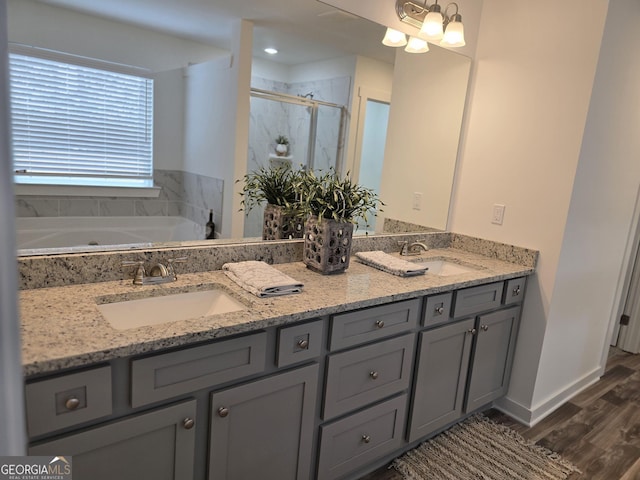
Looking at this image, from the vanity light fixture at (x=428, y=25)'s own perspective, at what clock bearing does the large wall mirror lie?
The large wall mirror is roughly at 3 o'clock from the vanity light fixture.

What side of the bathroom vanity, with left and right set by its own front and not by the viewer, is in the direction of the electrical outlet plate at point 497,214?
left

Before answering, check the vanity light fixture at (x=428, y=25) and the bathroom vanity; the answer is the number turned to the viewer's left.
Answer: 0

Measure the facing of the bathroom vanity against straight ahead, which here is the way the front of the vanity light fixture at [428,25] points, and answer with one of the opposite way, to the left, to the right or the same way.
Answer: the same way
